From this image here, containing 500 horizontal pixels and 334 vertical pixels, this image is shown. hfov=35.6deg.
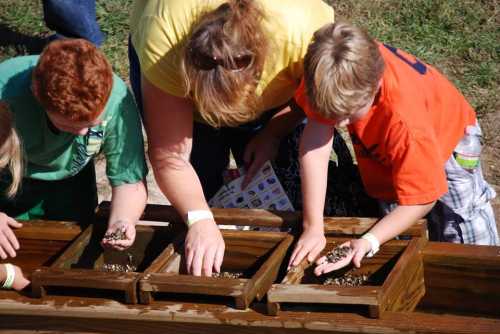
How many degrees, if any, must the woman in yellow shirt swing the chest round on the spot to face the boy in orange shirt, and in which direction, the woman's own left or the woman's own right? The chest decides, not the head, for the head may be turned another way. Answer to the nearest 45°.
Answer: approximately 90° to the woman's own left

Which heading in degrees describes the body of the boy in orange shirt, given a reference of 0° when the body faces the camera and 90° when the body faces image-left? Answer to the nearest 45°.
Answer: approximately 45°

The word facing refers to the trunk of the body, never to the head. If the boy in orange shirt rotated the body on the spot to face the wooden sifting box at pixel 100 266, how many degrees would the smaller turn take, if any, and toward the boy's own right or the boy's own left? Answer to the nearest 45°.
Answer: approximately 45° to the boy's own right

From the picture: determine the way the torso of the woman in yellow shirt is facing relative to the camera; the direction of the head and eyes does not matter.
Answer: toward the camera

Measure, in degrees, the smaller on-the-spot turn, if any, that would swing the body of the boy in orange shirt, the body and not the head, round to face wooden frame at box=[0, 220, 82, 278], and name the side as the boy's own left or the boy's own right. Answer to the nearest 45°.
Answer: approximately 45° to the boy's own right

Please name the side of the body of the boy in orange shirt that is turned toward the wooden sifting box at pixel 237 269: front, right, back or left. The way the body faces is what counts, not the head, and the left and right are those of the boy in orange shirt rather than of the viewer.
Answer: front

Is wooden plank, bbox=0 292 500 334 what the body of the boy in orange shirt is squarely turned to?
yes

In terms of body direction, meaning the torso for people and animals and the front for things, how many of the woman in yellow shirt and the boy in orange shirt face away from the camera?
0
